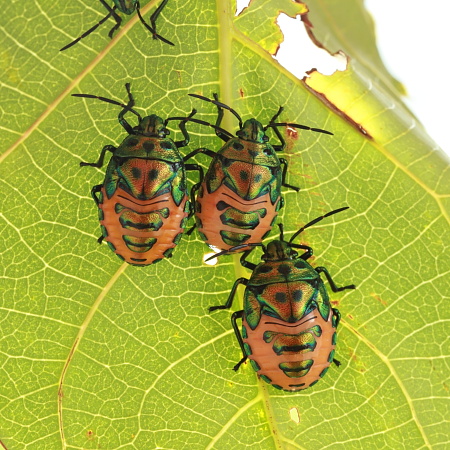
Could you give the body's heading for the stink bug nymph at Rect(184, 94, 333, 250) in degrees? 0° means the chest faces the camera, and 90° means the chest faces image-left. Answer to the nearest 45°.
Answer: approximately 180°

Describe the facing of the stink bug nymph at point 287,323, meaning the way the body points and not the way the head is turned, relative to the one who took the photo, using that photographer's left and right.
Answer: facing away from the viewer

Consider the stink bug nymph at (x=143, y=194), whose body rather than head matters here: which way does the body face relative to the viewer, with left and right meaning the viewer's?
facing away from the viewer
